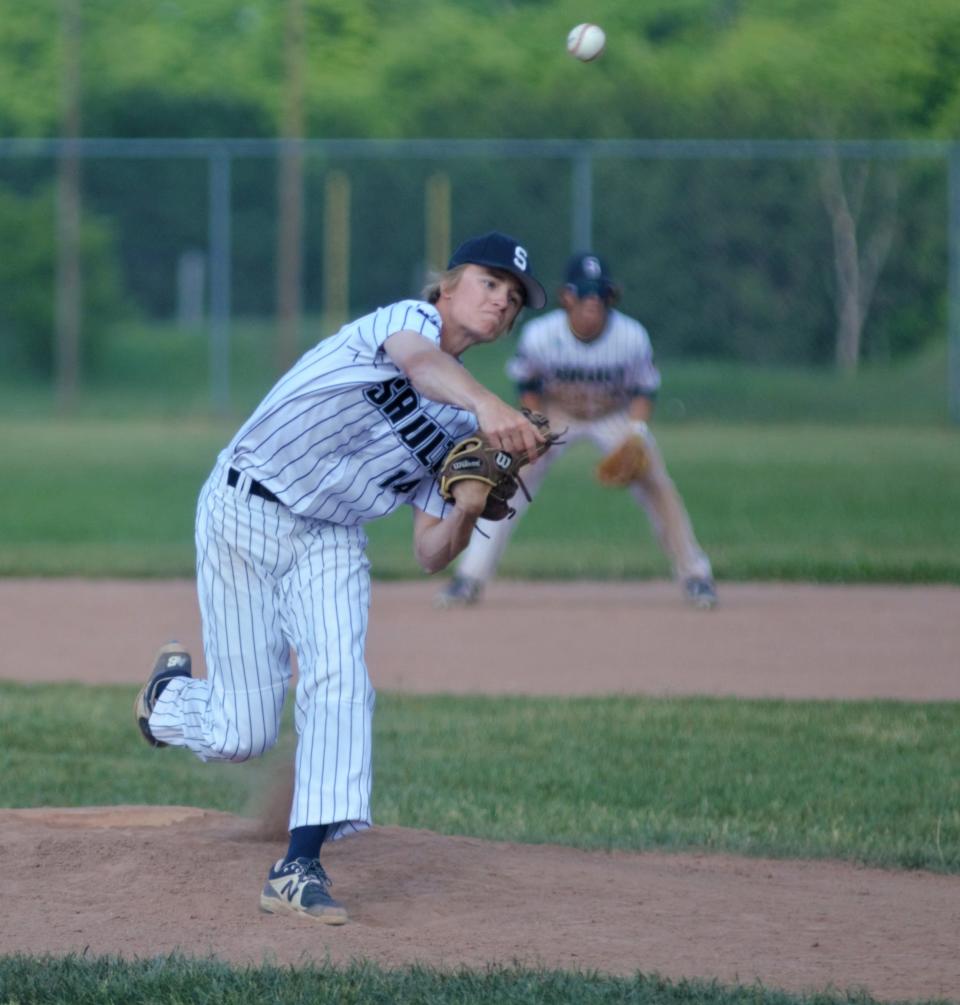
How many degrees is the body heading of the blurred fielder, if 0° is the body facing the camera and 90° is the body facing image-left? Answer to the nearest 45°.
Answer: approximately 0°

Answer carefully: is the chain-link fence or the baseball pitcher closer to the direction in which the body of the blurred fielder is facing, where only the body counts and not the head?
the baseball pitcher

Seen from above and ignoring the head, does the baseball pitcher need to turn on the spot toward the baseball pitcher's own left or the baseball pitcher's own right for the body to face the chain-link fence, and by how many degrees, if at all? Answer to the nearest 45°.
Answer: approximately 135° to the baseball pitcher's own left

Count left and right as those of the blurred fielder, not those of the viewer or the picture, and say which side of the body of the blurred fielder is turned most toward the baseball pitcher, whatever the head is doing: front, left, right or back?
front

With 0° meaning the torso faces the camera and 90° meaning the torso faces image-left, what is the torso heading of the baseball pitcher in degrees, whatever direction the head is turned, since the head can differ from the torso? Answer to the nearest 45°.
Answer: approximately 315°

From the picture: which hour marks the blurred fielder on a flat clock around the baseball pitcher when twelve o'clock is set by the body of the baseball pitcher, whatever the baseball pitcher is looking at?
The blurred fielder is roughly at 8 o'clock from the baseball pitcher.

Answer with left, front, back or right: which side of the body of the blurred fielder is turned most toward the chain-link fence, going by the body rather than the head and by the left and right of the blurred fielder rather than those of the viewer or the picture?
back

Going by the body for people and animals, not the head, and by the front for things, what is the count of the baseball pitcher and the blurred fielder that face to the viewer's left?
0
